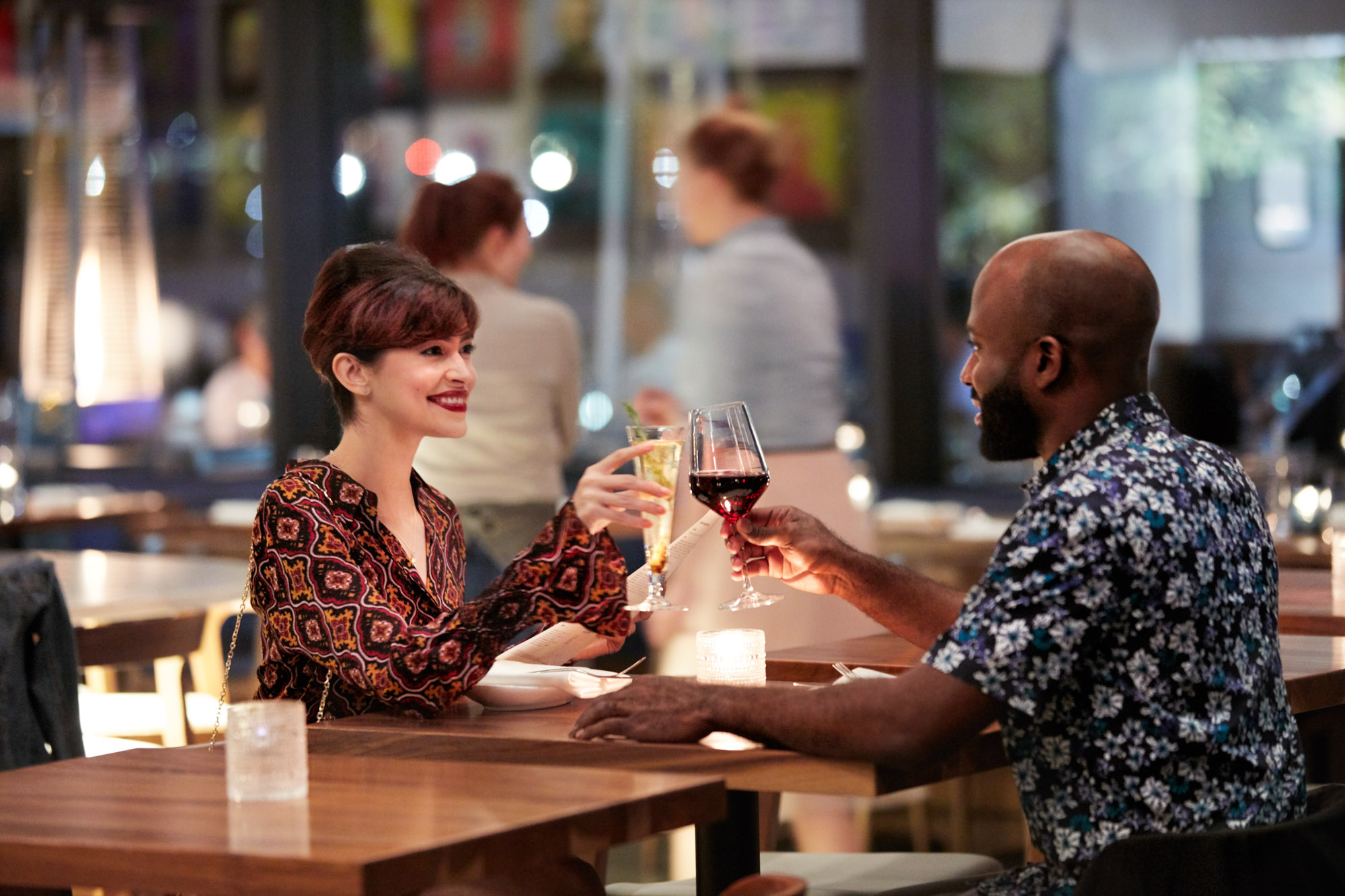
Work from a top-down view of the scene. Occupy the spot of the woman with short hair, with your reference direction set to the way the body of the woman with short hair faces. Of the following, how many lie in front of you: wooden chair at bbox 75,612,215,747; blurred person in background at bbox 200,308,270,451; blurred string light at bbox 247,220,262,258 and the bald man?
1

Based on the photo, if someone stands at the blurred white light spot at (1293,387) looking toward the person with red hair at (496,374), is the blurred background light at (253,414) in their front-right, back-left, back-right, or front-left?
front-right

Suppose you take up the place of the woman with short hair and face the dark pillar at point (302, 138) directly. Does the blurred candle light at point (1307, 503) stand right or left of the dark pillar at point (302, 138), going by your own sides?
right

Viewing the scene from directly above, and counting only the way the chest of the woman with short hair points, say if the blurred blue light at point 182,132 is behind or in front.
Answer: behind

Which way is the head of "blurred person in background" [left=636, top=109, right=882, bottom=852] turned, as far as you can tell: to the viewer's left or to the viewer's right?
to the viewer's left

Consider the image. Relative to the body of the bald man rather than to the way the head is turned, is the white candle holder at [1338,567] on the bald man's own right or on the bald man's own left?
on the bald man's own right

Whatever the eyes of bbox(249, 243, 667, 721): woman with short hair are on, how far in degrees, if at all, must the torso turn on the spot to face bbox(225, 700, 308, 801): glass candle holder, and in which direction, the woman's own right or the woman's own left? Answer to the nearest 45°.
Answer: approximately 45° to the woman's own right

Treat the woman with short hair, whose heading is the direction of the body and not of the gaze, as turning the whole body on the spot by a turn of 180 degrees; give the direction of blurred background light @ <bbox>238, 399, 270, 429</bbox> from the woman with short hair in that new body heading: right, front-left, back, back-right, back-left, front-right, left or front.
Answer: front-right

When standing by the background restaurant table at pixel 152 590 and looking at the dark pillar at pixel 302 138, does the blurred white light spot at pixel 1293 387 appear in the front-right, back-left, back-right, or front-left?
front-right

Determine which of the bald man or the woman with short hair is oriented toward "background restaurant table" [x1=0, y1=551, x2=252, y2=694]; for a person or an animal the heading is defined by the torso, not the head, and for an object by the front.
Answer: the bald man

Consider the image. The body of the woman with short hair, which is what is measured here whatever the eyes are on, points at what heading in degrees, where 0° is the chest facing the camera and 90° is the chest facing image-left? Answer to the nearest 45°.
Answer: approximately 315°

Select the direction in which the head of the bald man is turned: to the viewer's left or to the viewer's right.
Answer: to the viewer's left

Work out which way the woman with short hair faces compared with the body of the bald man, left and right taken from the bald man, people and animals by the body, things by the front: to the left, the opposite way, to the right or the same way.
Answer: the opposite way

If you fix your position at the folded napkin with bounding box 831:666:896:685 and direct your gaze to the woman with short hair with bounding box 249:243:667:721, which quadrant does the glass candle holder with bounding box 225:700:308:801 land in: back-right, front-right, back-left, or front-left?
front-left

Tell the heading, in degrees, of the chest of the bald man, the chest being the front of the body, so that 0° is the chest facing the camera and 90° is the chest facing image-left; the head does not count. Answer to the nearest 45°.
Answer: approximately 135°
